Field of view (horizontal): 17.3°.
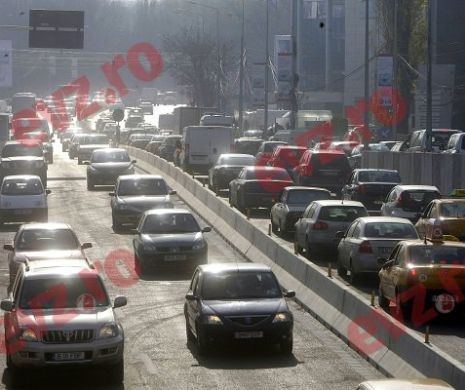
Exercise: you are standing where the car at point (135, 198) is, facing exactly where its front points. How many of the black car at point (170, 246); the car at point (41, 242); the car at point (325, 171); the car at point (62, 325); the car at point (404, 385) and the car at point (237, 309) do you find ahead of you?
5

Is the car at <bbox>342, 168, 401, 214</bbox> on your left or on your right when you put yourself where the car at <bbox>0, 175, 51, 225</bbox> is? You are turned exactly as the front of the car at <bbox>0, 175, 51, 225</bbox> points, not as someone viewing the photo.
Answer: on your left

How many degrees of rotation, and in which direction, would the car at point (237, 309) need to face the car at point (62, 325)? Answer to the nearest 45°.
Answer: approximately 45° to its right

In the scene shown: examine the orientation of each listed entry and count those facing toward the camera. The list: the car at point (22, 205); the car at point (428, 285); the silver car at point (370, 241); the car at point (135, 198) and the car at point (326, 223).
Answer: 2

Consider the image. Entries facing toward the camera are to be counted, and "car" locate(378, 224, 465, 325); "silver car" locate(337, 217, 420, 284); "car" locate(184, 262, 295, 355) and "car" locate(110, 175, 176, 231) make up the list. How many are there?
2

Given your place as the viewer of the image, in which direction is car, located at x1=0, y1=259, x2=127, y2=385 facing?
facing the viewer

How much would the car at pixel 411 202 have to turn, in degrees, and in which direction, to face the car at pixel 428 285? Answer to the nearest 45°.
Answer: approximately 135° to its left

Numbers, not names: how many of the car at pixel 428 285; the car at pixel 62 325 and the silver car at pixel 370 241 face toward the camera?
1

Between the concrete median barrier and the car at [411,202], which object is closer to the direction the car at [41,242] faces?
the concrete median barrier

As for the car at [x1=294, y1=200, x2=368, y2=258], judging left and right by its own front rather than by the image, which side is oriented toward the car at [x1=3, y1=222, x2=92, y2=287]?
left

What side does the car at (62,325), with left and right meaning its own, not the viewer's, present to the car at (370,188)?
back

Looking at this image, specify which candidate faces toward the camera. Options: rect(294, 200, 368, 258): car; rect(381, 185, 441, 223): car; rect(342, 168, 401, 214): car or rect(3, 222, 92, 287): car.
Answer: rect(3, 222, 92, 287): car

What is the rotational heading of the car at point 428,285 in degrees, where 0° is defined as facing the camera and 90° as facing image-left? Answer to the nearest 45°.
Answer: approximately 135°

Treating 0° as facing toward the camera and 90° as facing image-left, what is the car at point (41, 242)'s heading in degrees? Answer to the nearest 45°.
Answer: approximately 0°

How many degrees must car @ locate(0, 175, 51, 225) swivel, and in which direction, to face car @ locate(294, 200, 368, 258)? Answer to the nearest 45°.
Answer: approximately 45° to its left

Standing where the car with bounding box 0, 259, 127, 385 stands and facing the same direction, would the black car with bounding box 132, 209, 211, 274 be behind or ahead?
behind

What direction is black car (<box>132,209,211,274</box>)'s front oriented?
toward the camera
